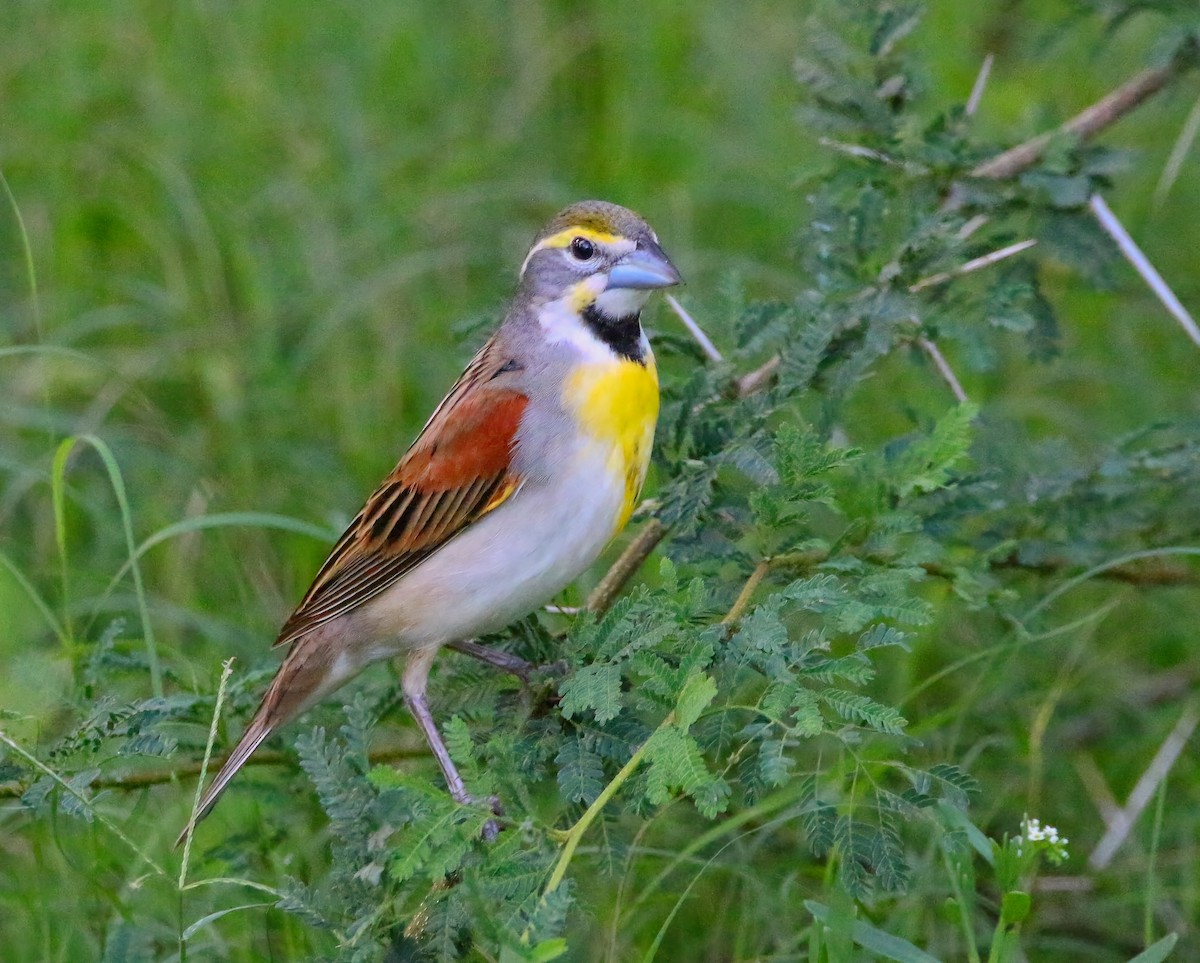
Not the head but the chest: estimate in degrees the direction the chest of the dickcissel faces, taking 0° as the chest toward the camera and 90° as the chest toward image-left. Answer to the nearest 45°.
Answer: approximately 270°
